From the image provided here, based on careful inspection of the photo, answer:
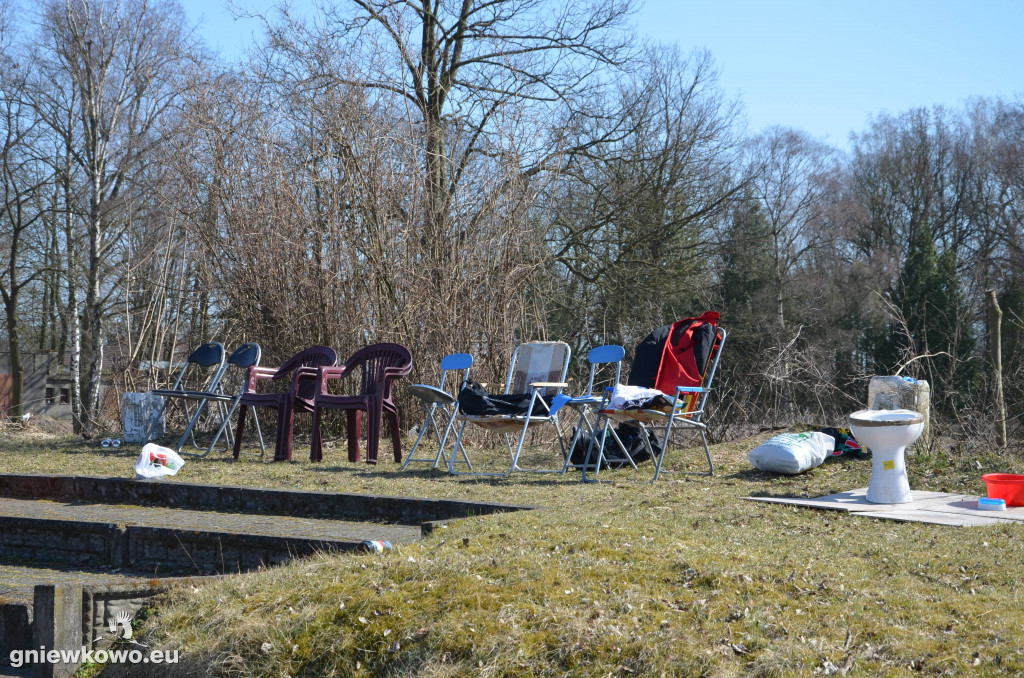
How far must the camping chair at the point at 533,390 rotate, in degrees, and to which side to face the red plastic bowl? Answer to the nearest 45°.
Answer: approximately 90° to its left

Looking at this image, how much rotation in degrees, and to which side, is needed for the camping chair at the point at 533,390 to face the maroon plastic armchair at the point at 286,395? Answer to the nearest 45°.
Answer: approximately 45° to its right

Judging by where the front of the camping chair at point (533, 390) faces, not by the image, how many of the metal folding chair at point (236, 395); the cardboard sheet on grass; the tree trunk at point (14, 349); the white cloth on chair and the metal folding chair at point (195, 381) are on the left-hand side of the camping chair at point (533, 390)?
2

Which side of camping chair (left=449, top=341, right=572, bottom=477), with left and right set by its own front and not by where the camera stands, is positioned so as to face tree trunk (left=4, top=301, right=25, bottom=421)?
right

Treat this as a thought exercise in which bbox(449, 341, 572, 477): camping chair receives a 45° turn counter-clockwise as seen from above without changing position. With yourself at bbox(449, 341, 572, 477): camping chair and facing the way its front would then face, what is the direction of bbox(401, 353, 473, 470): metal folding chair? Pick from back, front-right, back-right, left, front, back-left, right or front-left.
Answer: right

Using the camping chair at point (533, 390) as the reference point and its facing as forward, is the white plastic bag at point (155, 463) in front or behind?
in front

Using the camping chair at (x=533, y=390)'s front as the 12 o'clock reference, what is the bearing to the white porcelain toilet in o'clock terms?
The white porcelain toilet is roughly at 9 o'clock from the camping chair.

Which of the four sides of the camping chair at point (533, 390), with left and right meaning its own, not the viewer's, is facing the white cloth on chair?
left

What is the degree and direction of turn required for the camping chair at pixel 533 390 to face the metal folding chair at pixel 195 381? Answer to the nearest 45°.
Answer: approximately 90° to its right

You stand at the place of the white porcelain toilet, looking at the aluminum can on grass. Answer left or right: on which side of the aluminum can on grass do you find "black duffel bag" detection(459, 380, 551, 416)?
right

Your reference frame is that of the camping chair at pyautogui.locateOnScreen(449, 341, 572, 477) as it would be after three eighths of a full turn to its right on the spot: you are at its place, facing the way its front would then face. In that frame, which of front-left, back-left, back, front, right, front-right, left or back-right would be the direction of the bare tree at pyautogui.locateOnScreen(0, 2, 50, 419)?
front-left

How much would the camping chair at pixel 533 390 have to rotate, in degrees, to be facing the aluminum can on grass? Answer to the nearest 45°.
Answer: approximately 45° to its left

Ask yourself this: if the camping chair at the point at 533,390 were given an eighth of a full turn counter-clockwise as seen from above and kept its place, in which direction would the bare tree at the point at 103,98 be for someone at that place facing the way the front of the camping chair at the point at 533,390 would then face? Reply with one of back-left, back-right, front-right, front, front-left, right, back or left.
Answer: back-right

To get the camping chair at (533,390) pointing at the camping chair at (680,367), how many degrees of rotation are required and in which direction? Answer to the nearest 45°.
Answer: approximately 135° to its left

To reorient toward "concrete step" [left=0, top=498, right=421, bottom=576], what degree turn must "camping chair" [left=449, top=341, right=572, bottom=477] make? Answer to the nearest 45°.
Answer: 0° — it already faces it

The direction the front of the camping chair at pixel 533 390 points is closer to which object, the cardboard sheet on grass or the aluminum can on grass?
the aluminum can on grass
